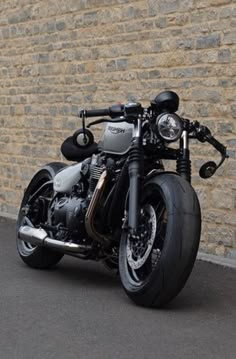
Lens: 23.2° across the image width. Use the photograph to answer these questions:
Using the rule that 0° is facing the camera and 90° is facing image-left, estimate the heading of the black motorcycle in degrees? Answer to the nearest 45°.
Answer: approximately 315°
